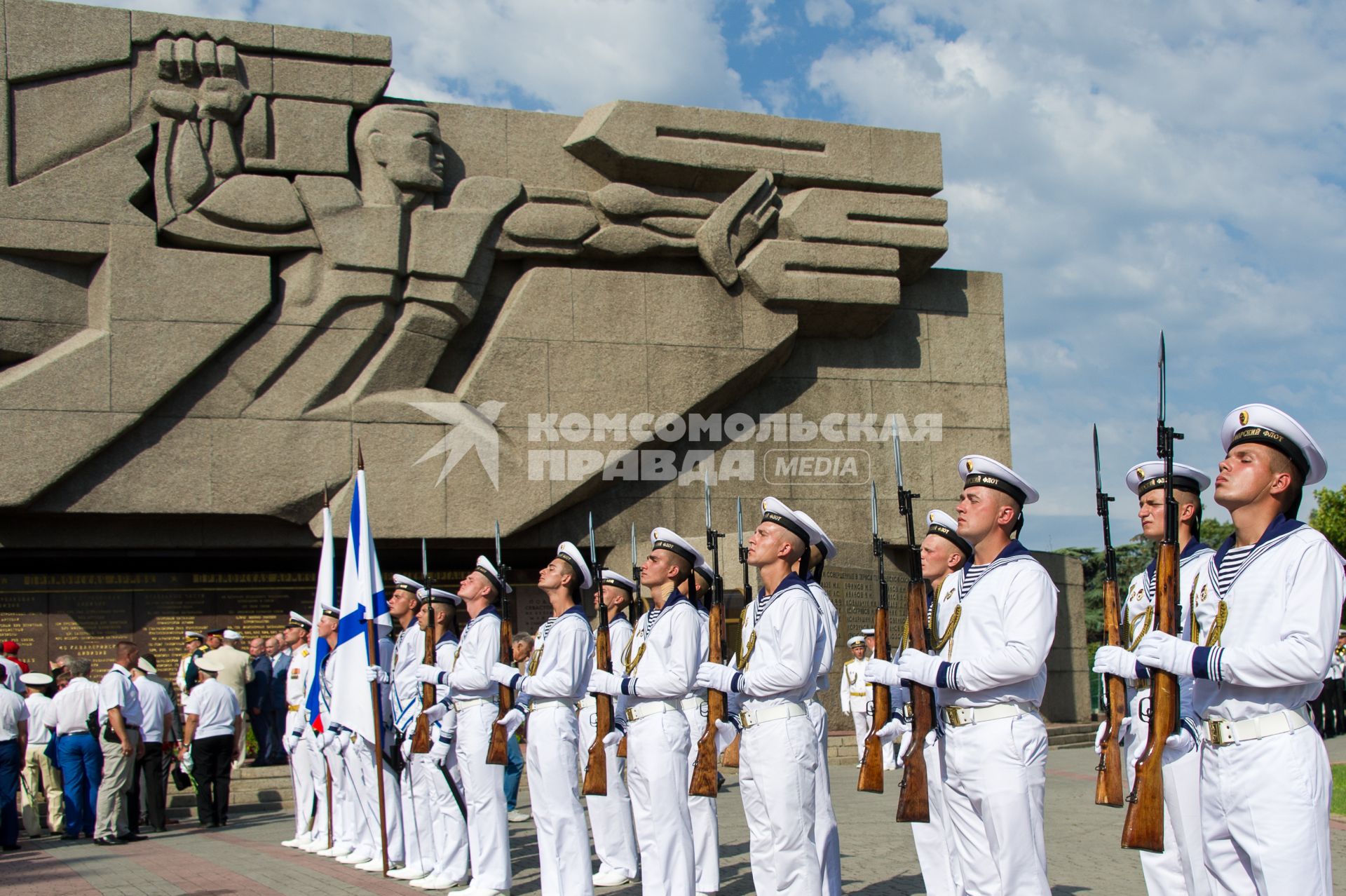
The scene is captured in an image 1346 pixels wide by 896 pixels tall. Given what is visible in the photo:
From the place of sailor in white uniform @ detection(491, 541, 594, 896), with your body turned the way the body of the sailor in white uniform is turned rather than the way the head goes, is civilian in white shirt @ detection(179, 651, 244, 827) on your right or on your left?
on your right

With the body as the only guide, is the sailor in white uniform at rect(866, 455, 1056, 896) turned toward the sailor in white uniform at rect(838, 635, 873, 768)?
no

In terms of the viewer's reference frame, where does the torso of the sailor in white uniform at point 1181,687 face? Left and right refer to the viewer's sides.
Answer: facing the viewer and to the left of the viewer

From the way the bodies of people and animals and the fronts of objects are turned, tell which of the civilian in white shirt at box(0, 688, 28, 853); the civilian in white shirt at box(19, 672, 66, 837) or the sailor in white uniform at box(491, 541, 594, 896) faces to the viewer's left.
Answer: the sailor in white uniform

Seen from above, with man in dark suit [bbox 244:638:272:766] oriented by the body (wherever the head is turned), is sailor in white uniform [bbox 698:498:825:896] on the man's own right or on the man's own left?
on the man's own left

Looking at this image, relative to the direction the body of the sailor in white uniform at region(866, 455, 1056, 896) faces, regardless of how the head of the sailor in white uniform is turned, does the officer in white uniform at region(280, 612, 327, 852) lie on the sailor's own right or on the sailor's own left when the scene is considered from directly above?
on the sailor's own right

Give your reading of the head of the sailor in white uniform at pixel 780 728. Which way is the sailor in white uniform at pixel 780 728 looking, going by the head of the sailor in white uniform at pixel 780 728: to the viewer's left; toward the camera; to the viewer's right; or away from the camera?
to the viewer's left

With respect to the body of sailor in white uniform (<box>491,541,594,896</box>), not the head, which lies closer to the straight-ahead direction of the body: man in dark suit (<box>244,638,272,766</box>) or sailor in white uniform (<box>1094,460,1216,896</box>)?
the man in dark suit

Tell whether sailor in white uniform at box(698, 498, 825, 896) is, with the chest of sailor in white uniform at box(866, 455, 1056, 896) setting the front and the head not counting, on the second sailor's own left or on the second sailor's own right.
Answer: on the second sailor's own right

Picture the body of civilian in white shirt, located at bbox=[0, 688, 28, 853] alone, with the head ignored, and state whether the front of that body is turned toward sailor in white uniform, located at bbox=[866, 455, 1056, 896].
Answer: no
